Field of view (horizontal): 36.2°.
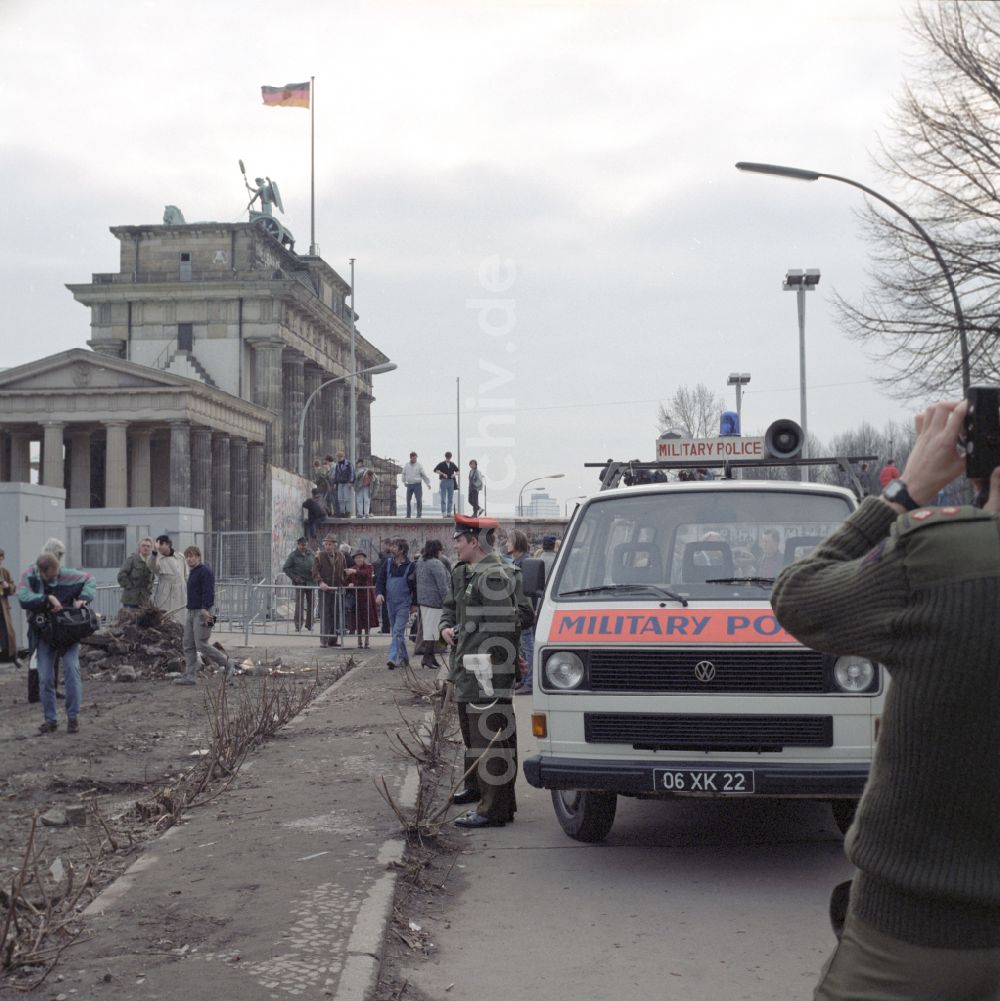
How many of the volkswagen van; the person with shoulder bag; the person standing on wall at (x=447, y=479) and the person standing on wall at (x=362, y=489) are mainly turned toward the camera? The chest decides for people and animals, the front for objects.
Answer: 4

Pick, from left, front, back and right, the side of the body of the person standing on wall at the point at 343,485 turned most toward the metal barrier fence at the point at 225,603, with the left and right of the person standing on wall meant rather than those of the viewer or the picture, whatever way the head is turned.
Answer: front

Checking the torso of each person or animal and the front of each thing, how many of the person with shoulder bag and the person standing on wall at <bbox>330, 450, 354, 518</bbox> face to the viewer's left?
0

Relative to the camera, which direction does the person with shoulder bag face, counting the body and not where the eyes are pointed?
toward the camera

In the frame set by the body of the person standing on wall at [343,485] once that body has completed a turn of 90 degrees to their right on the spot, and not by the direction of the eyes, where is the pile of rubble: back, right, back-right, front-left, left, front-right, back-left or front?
left

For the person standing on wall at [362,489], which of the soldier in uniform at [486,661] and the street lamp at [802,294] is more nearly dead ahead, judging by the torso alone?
the soldier in uniform

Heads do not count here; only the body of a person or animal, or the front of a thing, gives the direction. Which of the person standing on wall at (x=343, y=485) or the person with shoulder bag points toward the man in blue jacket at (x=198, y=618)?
the person standing on wall

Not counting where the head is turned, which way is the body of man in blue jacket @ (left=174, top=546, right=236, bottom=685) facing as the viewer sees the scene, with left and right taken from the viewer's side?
facing to the left of the viewer

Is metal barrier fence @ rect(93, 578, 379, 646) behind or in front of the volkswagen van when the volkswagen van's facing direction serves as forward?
behind

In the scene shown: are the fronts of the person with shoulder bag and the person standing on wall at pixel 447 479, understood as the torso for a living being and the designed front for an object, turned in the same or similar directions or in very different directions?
same or similar directions

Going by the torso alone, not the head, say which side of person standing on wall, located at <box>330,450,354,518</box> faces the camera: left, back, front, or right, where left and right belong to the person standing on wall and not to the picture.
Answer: front

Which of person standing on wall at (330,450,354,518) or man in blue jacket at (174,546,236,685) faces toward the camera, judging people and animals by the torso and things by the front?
the person standing on wall

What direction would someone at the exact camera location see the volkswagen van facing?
facing the viewer

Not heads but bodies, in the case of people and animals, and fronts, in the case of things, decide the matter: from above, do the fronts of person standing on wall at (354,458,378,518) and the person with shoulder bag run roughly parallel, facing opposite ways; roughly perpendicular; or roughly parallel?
roughly parallel

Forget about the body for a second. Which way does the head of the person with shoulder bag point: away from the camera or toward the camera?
toward the camera

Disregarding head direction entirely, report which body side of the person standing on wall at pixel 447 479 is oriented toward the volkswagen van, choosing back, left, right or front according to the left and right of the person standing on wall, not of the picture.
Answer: front
